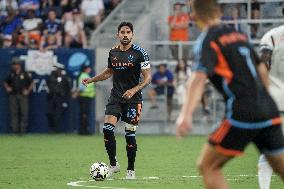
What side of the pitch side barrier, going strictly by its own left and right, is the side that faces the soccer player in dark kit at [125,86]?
front

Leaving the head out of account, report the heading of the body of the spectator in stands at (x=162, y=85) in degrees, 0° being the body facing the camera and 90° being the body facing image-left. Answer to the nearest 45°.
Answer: approximately 0°

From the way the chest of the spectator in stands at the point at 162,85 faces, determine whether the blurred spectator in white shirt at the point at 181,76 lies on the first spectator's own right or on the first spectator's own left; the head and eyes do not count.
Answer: on the first spectator's own left

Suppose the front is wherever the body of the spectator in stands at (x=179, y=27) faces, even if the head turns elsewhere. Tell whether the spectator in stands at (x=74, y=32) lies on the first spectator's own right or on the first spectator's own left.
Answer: on the first spectator's own right

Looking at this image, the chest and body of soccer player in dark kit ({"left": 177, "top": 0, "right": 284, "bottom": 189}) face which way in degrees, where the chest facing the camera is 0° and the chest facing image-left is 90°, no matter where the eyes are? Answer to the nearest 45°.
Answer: approximately 135°

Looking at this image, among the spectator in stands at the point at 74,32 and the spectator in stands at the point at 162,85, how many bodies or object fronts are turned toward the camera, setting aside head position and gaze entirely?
2

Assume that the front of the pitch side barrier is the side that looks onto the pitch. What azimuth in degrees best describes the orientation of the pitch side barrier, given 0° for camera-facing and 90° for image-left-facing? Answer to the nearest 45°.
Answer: approximately 0°
